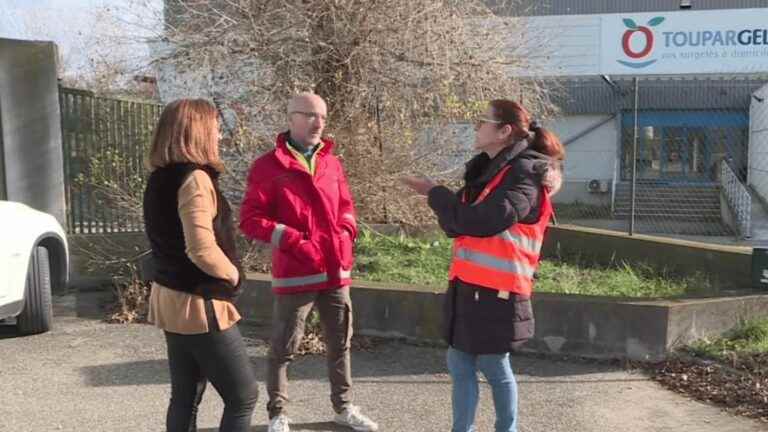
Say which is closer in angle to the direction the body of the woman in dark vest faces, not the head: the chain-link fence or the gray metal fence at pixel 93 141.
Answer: the chain-link fence

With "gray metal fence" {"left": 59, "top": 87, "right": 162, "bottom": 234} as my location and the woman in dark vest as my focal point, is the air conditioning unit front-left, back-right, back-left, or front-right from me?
back-left

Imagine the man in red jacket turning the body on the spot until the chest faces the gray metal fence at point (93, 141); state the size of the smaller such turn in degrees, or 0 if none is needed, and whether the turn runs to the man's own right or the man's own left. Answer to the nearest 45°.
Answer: approximately 180°

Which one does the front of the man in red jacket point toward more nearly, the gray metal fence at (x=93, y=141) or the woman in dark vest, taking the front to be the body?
the woman in dark vest

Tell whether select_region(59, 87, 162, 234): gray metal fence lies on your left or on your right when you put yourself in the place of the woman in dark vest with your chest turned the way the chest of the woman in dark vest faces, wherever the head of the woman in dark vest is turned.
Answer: on your left

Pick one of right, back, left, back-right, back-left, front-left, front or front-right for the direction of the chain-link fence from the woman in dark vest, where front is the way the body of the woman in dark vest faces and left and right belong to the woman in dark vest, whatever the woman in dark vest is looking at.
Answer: front

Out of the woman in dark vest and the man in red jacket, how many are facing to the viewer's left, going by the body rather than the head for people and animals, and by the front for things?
0

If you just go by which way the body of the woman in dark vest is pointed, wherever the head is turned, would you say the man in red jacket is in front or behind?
in front

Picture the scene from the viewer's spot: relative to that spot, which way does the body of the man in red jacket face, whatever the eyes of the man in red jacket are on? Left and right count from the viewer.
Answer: facing the viewer and to the right of the viewer

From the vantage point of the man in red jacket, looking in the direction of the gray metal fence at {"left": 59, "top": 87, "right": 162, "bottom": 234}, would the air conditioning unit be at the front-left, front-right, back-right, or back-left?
front-right

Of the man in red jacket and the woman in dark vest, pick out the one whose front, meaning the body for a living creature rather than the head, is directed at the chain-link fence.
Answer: the woman in dark vest

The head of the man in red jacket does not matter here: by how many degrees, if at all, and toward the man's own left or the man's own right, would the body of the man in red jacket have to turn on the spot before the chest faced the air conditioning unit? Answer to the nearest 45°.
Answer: approximately 90° to the man's own left

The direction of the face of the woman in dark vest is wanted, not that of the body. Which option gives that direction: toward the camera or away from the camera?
away from the camera

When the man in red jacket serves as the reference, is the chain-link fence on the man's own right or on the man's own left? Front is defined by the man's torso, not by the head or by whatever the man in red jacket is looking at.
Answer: on the man's own left
